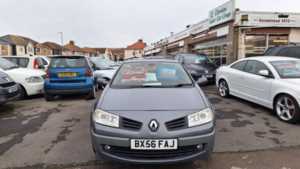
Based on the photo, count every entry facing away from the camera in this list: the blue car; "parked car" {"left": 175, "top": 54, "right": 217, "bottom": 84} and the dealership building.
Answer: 1

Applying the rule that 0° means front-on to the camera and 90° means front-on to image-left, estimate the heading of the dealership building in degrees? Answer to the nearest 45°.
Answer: approximately 45°

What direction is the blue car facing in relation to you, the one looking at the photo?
facing away from the viewer

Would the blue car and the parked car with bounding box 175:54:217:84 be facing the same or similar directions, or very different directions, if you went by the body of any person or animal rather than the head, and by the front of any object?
very different directions

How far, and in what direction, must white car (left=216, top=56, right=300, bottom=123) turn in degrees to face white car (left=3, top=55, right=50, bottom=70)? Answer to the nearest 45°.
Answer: approximately 135° to its right

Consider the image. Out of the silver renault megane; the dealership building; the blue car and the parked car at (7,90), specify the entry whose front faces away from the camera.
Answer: the blue car

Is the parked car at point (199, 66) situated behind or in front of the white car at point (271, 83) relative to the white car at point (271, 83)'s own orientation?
behind

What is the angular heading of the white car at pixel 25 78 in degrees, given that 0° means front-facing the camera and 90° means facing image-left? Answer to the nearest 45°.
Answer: approximately 315°

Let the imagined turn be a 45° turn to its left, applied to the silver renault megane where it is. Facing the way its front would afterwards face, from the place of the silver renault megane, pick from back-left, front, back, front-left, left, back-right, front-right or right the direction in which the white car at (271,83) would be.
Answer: left

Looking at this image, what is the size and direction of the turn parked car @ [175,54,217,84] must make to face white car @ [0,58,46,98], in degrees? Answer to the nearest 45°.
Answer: approximately 90° to its right

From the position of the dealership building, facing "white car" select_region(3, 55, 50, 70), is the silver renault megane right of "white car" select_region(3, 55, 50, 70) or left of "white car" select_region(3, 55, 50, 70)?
left

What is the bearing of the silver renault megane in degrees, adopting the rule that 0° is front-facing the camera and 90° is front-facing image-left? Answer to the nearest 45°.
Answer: approximately 0°
